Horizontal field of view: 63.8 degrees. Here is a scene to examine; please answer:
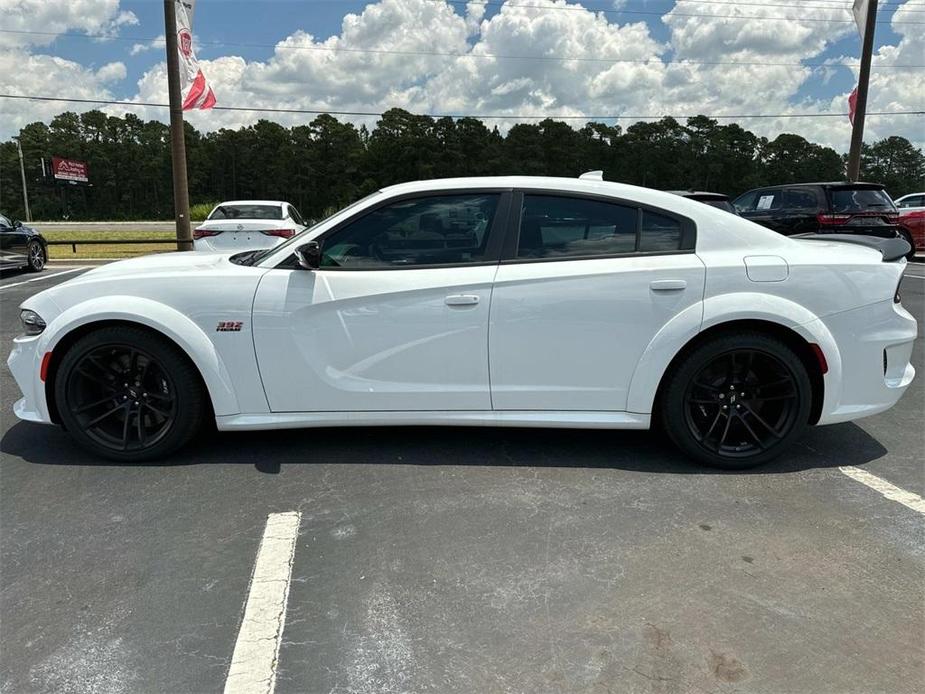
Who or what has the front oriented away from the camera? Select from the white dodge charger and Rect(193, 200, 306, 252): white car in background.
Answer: the white car in background

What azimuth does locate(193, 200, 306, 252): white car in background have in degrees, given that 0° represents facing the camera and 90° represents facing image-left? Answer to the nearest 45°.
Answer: approximately 180°

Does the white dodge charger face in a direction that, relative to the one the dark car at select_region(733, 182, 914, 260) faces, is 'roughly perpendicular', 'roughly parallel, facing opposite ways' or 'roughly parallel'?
roughly perpendicular

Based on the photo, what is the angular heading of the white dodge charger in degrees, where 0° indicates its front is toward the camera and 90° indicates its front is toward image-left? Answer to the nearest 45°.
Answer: approximately 90°

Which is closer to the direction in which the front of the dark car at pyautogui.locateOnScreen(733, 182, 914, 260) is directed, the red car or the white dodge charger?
the red car

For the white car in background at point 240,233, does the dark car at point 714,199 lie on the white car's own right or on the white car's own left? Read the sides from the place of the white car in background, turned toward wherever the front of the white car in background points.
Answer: on the white car's own right

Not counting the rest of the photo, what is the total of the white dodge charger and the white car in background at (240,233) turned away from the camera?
1

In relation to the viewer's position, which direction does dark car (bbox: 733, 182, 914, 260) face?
facing away from the viewer and to the left of the viewer

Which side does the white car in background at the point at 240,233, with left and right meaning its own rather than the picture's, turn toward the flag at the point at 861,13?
right

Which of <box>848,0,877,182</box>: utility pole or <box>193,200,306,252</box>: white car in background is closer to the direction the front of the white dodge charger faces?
the white car in background

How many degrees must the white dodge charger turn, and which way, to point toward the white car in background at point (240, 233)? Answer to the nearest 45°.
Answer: approximately 45° to its right

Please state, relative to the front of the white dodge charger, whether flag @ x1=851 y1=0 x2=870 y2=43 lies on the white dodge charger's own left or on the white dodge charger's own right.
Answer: on the white dodge charger's own right

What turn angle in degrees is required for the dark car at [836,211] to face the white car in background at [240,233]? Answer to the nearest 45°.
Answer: approximately 90° to its left
